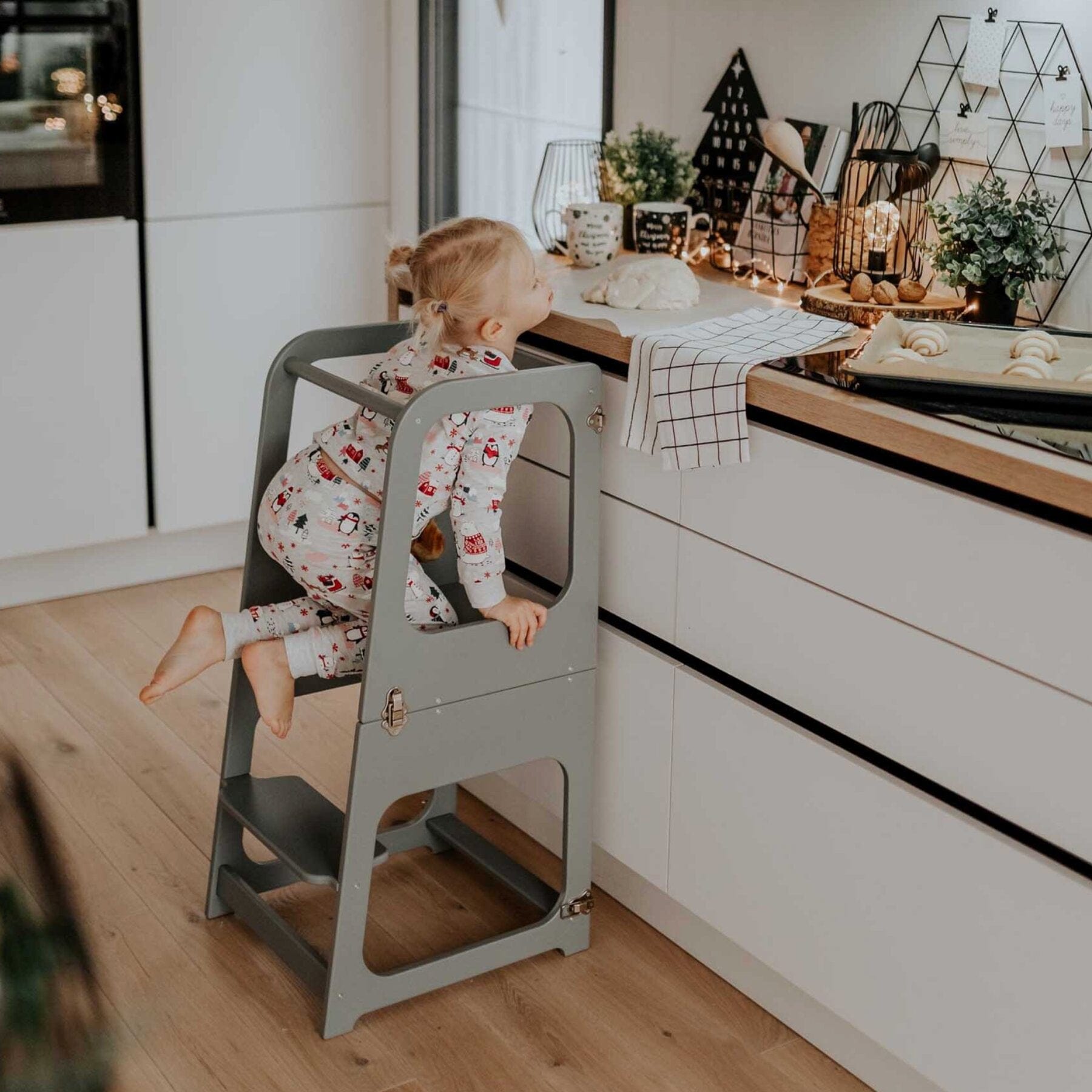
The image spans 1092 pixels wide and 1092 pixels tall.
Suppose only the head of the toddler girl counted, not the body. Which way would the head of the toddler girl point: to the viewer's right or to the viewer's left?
to the viewer's right

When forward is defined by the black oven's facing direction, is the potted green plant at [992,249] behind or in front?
in front

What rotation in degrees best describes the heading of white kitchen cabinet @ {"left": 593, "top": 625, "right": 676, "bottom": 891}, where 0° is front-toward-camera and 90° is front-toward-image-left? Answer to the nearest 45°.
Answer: approximately 45°

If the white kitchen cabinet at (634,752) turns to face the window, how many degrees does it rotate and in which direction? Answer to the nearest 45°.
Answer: approximately 135° to its right

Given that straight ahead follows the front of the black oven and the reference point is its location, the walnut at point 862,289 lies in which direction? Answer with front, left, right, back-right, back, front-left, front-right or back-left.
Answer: front-left

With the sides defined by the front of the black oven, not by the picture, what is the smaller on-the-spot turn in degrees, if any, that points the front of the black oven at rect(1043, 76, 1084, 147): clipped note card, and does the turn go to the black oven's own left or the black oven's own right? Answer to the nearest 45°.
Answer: approximately 45° to the black oven's own left

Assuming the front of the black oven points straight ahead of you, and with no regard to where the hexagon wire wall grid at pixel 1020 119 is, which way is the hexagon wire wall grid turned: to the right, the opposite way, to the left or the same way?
to the right

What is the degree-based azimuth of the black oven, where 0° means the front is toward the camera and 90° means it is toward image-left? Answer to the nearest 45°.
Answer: approximately 0°
